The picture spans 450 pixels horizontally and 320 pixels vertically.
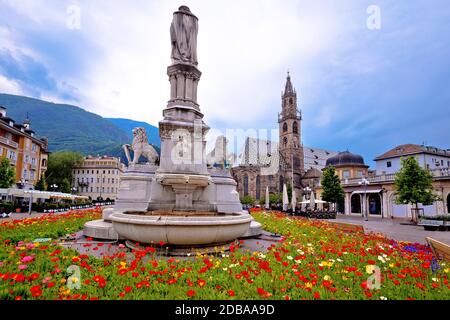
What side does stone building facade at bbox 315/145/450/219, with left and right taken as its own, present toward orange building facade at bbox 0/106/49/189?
front

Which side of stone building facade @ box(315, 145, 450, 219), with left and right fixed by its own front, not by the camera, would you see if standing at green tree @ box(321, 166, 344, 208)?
right

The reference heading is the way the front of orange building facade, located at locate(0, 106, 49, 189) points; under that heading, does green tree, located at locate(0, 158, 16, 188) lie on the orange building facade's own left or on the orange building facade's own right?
on the orange building facade's own right

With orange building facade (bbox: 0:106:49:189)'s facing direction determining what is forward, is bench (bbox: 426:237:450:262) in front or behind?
in front

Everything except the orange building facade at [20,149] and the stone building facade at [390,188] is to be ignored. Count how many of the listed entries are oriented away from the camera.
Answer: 0

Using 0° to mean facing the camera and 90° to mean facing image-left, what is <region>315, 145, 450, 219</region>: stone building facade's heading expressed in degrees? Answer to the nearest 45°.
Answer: approximately 45°

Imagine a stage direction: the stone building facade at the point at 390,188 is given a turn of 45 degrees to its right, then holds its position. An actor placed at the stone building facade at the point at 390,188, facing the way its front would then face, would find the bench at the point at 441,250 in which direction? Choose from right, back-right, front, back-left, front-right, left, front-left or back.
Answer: left

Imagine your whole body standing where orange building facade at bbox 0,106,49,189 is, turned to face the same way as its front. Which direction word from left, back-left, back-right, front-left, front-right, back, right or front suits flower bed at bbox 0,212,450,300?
front-right

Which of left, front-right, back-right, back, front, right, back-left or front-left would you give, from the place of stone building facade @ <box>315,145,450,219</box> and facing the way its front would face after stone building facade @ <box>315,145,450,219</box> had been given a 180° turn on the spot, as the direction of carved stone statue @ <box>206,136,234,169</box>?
back-right

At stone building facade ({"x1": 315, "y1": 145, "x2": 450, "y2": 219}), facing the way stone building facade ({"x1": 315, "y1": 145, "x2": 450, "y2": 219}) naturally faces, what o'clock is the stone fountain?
The stone fountain is roughly at 11 o'clock from the stone building facade.

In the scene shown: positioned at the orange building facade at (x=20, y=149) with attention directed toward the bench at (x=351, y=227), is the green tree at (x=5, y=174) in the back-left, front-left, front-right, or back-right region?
front-right

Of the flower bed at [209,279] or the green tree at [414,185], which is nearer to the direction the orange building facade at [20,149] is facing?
the green tree

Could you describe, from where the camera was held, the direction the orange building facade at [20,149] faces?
facing the viewer and to the right of the viewer

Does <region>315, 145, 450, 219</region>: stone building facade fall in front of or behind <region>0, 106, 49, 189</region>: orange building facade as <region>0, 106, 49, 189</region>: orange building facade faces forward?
in front

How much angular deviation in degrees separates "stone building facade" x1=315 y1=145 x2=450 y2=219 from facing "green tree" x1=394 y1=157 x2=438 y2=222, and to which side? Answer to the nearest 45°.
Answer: approximately 45° to its left

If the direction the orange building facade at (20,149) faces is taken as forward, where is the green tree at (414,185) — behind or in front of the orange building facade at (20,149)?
in front
